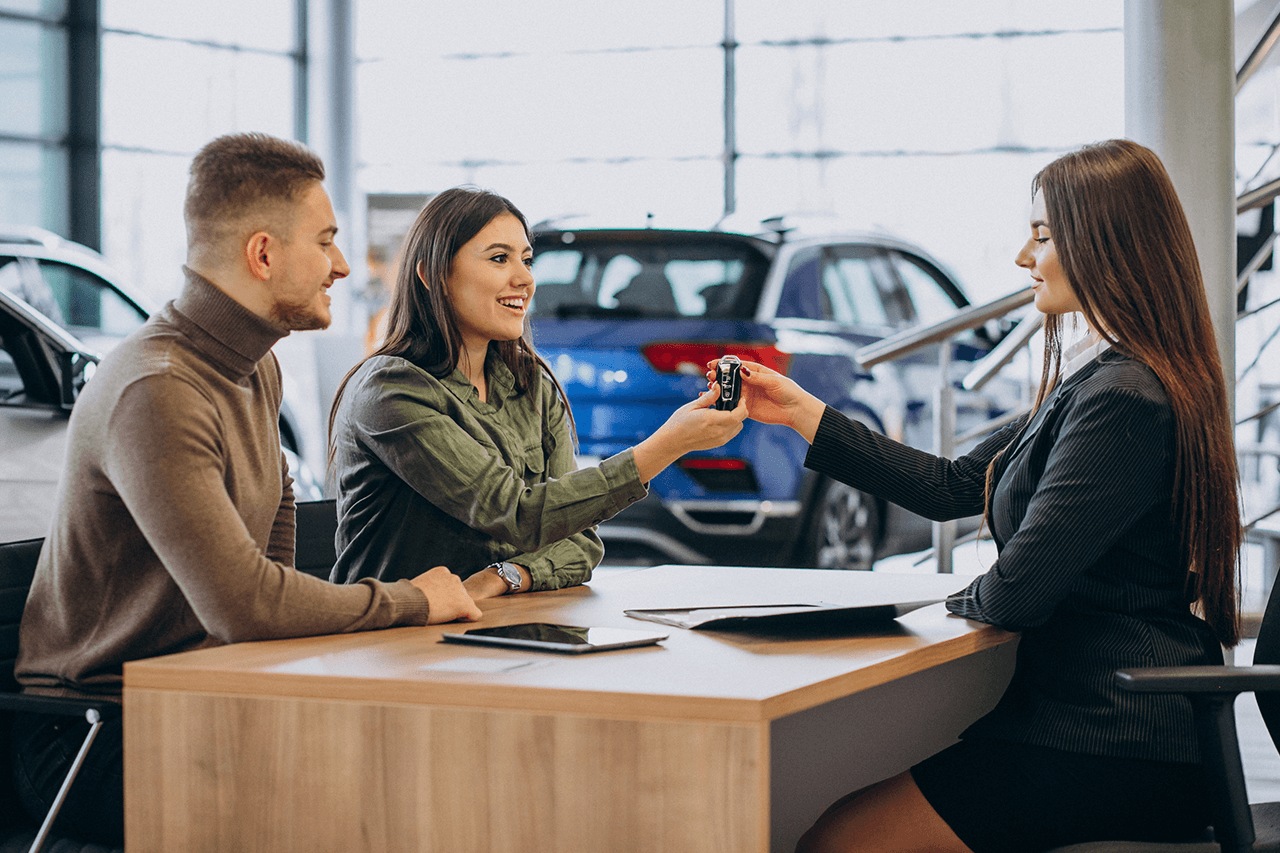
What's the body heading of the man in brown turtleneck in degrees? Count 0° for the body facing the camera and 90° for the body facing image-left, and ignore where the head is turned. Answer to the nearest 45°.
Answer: approximately 270°

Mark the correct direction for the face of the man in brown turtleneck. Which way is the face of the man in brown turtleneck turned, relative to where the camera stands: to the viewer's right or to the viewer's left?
to the viewer's right

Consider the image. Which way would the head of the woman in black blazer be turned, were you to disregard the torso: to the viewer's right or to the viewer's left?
to the viewer's left

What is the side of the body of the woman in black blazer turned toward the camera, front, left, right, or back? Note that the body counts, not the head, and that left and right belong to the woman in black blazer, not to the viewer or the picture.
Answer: left

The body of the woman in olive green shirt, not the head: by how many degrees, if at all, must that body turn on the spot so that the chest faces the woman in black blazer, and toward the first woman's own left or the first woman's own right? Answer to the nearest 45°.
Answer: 0° — they already face them

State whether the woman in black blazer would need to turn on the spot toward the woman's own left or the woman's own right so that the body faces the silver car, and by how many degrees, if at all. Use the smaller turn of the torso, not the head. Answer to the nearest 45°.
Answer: approximately 45° to the woman's own right

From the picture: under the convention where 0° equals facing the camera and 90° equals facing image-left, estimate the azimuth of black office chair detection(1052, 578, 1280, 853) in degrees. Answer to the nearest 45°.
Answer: approximately 90°

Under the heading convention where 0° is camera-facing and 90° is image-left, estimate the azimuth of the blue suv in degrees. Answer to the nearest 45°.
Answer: approximately 225°

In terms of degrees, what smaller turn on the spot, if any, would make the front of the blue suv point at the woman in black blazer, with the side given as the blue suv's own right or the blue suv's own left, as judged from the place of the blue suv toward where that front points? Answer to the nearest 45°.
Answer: approximately 135° to the blue suv's own right

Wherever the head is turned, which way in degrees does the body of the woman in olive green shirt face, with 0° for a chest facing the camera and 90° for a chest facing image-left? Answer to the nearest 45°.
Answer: approximately 315°
